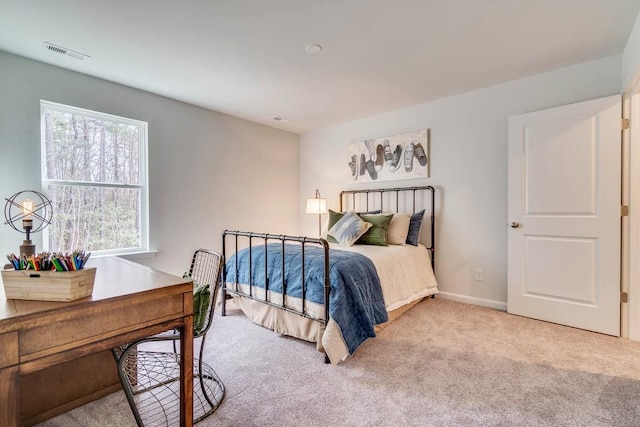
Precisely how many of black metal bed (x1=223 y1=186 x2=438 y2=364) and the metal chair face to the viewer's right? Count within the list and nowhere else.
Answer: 0

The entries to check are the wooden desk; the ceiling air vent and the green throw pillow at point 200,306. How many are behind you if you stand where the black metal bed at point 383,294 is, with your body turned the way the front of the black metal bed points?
0

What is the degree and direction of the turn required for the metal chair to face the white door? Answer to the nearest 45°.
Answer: approximately 135° to its left

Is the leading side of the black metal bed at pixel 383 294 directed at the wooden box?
yes

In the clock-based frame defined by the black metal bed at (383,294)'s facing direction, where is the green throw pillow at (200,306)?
The green throw pillow is roughly at 12 o'clock from the black metal bed.

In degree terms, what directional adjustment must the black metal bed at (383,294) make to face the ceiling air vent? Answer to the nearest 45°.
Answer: approximately 45° to its right

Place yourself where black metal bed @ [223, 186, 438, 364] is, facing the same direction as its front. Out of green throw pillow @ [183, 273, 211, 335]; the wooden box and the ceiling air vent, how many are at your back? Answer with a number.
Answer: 0

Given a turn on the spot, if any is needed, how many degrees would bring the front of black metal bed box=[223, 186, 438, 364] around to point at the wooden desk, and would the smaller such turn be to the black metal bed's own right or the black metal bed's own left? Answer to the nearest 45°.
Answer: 0° — it already faces it

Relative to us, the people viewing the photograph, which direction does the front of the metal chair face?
facing the viewer and to the left of the viewer

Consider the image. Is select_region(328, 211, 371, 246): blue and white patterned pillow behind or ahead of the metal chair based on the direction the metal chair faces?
behind
